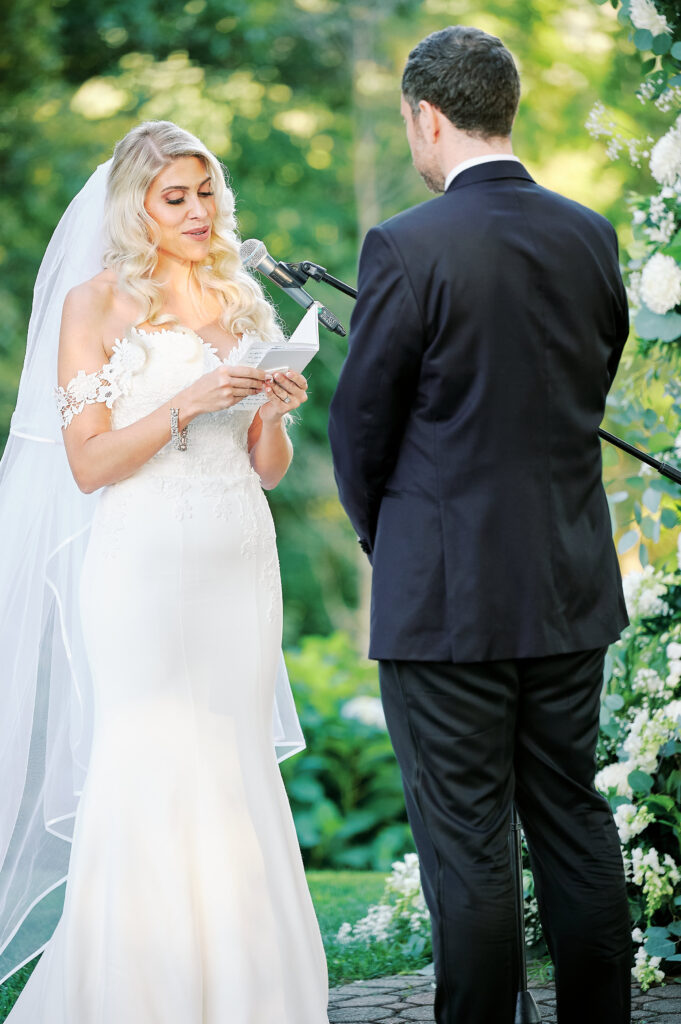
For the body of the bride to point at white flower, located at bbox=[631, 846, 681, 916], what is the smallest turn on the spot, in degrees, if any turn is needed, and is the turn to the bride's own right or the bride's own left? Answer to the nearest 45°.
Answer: approximately 45° to the bride's own left

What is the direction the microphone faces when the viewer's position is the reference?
facing to the left of the viewer

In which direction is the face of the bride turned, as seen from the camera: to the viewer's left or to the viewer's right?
to the viewer's right

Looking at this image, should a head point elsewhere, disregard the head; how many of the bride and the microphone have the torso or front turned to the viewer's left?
1

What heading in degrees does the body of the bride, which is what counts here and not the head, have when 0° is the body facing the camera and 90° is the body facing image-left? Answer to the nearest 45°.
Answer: approximately 315°

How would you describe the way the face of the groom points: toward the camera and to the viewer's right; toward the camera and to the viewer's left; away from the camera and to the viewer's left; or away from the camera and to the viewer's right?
away from the camera and to the viewer's left

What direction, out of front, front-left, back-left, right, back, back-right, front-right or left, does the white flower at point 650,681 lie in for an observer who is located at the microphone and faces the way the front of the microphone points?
back-right

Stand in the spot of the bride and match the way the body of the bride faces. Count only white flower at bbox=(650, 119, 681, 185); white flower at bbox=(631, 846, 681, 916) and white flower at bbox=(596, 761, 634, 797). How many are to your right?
0

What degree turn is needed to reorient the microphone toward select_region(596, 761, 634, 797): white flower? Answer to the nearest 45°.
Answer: approximately 135° to its right
